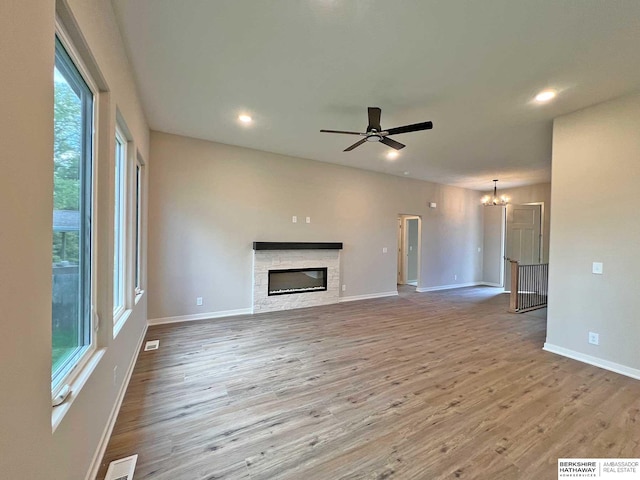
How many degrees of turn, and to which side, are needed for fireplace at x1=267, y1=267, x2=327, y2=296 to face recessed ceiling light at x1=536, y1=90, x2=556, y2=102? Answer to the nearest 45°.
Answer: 0° — it already faces it

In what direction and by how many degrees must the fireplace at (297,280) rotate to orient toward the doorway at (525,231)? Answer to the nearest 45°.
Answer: approximately 45° to its left

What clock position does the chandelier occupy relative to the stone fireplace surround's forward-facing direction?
The chandelier is roughly at 10 o'clock from the stone fireplace surround.

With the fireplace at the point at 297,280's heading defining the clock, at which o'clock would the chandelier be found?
The chandelier is roughly at 10 o'clock from the fireplace.

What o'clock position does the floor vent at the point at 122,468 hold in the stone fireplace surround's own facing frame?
The floor vent is roughly at 2 o'clock from the stone fireplace surround.

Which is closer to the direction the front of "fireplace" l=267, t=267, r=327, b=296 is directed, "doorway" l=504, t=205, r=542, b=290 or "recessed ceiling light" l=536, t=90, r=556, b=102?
the recessed ceiling light

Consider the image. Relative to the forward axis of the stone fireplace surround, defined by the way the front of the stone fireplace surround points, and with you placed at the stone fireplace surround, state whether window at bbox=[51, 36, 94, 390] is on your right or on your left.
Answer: on your right

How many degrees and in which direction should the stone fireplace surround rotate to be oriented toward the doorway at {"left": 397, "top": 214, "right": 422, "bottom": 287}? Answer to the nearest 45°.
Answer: approximately 90° to its left

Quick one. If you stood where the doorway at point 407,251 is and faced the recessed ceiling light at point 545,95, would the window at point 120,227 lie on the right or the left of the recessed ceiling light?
right

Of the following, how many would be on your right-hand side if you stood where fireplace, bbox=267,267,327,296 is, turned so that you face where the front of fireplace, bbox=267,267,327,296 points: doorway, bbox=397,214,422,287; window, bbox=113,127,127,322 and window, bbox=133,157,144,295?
2

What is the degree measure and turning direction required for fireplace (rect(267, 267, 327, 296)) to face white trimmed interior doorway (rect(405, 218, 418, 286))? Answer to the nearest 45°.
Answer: approximately 90° to its left

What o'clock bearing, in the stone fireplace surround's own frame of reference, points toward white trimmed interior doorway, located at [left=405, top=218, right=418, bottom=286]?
The white trimmed interior doorway is roughly at 9 o'clock from the stone fireplace surround.

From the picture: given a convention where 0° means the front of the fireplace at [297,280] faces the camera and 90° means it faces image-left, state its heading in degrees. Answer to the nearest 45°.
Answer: approximately 315°
